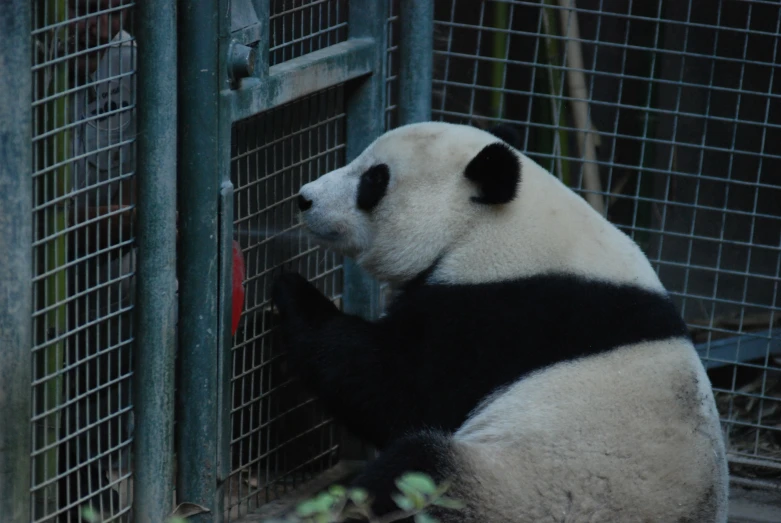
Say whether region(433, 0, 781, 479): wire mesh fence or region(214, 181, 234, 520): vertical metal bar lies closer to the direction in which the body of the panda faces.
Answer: the vertical metal bar

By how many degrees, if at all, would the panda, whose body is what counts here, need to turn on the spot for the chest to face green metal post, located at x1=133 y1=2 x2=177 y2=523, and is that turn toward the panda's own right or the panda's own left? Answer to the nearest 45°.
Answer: approximately 45° to the panda's own left

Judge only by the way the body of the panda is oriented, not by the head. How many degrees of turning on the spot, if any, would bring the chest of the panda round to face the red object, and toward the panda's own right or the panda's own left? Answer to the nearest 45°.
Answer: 0° — it already faces it

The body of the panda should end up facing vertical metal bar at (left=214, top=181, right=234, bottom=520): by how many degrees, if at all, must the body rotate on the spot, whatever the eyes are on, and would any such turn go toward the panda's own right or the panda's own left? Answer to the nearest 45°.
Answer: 0° — it already faces it

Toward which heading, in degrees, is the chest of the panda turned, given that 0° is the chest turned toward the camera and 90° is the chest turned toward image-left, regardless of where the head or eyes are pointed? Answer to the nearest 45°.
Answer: approximately 90°

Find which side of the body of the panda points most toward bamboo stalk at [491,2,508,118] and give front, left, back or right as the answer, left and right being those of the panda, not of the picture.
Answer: right

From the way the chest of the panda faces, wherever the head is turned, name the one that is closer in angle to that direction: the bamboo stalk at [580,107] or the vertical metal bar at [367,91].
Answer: the vertical metal bar

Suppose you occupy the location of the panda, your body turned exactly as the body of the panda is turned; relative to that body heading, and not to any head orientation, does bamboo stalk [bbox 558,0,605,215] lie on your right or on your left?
on your right

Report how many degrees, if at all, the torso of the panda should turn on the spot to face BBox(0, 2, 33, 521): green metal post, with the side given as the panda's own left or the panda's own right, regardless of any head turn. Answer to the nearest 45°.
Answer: approximately 45° to the panda's own left

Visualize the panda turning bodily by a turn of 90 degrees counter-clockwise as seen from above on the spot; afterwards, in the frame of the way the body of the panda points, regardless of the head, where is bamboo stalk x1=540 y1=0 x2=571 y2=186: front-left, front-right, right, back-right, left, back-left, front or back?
back

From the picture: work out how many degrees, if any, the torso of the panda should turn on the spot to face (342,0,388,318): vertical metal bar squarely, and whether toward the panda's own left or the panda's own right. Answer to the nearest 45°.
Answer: approximately 45° to the panda's own right
